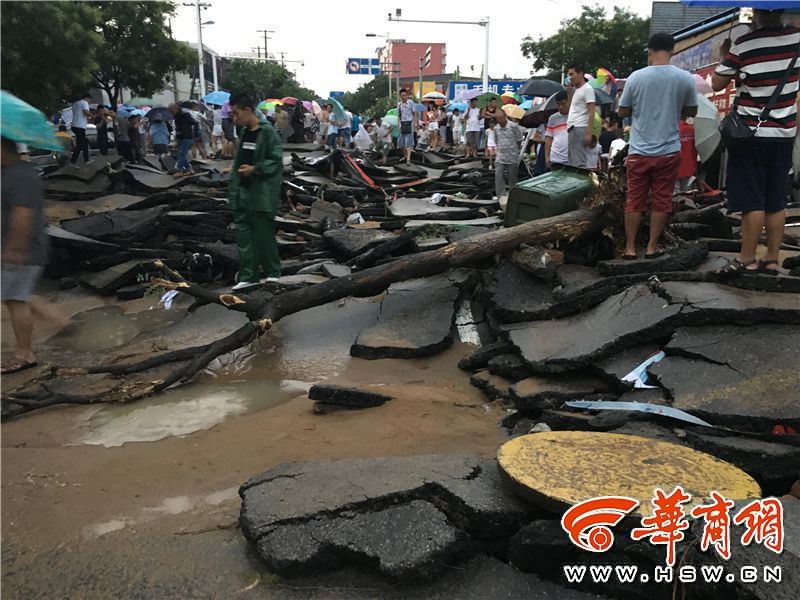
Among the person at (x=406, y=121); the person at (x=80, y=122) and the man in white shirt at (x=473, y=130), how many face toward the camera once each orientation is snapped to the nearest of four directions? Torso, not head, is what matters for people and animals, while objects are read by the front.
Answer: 2

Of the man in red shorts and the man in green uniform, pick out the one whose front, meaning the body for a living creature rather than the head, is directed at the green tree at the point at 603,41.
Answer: the man in red shorts

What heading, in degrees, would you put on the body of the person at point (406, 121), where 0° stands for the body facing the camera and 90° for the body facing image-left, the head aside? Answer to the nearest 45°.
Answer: approximately 0°

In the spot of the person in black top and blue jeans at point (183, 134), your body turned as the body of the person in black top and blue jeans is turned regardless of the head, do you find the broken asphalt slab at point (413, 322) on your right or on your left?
on your left

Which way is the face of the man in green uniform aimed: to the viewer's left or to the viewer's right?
to the viewer's left

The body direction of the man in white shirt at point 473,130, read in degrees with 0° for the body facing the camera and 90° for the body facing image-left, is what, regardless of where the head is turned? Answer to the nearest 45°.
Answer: approximately 0°

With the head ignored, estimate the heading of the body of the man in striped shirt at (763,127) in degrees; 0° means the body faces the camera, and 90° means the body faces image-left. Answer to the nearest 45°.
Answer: approximately 135°

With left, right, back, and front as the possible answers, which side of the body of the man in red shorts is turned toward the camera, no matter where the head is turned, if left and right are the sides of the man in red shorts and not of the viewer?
back
